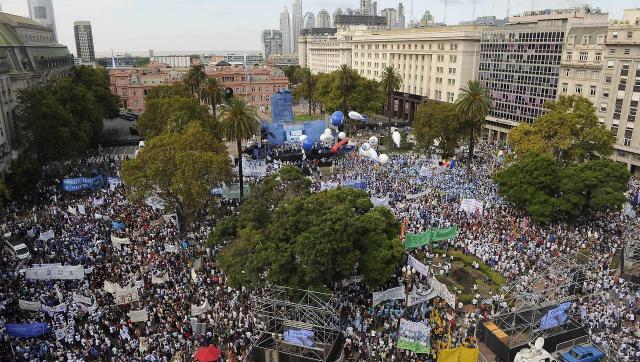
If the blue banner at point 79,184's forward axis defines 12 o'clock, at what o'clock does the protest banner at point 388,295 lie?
The protest banner is roughly at 11 o'clock from the blue banner.

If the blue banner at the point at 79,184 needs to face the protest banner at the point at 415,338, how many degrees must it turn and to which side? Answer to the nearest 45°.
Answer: approximately 45° to its left

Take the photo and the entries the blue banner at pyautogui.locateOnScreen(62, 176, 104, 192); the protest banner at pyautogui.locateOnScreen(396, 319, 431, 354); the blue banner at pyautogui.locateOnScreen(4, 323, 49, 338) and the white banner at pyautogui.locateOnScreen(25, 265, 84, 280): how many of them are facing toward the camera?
4

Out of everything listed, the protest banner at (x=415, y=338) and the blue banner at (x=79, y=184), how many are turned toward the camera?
2

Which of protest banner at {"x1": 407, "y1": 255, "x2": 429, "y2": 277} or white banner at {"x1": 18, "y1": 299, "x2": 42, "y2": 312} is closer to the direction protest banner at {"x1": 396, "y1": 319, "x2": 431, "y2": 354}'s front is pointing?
the white banner

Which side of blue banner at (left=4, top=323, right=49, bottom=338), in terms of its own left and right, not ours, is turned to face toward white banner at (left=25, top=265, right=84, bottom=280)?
back

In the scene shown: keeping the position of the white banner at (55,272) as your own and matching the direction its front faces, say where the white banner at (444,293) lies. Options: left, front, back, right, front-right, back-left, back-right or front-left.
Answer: front-left

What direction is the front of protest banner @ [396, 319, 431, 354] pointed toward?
toward the camera

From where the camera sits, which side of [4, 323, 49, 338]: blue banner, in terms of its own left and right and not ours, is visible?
front

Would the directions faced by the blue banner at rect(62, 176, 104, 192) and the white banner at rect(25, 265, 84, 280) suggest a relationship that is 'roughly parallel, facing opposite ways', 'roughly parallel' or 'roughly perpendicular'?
roughly parallel

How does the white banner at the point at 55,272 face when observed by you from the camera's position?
facing the viewer

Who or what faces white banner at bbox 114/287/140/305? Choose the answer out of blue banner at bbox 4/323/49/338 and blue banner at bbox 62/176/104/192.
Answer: blue banner at bbox 62/176/104/192

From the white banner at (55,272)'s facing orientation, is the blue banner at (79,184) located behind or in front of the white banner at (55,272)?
behind

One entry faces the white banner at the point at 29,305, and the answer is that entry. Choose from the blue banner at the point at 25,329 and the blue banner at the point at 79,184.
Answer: the blue banner at the point at 79,184
